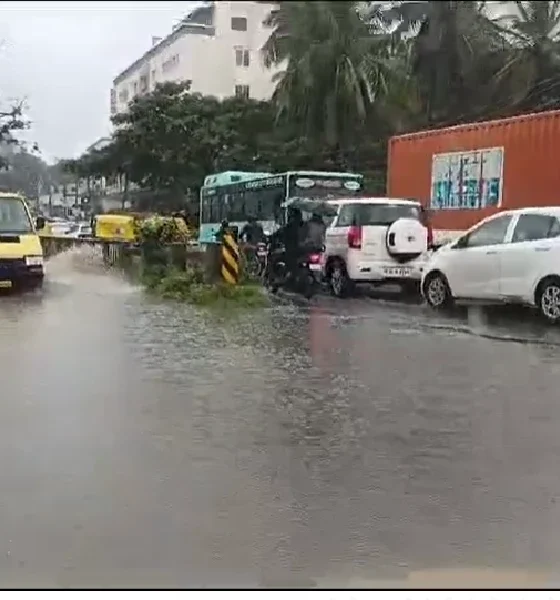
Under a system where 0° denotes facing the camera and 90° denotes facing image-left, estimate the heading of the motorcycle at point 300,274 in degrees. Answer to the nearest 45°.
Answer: approximately 135°

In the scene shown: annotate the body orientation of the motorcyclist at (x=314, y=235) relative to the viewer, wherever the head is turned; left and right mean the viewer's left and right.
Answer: facing away from the viewer

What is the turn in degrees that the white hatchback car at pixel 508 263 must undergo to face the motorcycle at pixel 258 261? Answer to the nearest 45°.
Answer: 0° — it already faces it

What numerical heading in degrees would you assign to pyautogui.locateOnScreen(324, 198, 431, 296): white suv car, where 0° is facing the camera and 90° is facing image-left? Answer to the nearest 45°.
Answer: approximately 135°

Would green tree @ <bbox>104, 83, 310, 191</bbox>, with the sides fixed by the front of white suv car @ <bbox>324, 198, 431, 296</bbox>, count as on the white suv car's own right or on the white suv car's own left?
on the white suv car's own left

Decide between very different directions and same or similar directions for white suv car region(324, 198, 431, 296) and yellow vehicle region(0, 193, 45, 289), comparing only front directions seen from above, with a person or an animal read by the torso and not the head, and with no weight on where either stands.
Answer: very different directions
